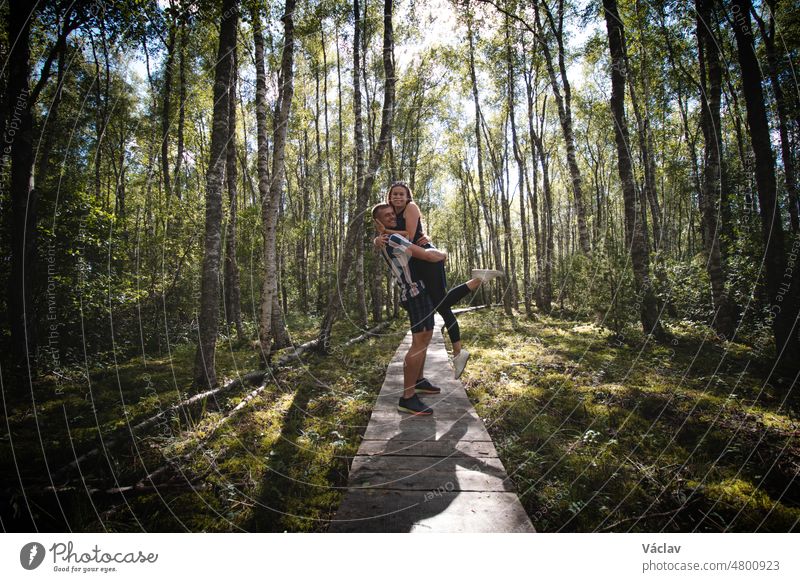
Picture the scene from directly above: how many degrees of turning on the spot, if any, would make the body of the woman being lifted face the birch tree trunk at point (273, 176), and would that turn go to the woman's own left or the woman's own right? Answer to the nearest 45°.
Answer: approximately 45° to the woman's own right

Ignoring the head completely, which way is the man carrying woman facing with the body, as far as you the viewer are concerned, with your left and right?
facing to the right of the viewer

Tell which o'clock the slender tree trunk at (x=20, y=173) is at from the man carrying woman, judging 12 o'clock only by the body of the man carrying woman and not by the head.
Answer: The slender tree trunk is roughly at 6 o'clock from the man carrying woman.

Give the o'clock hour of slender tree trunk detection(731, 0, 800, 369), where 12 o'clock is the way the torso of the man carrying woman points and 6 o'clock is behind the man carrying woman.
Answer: The slender tree trunk is roughly at 12 o'clock from the man carrying woman.
